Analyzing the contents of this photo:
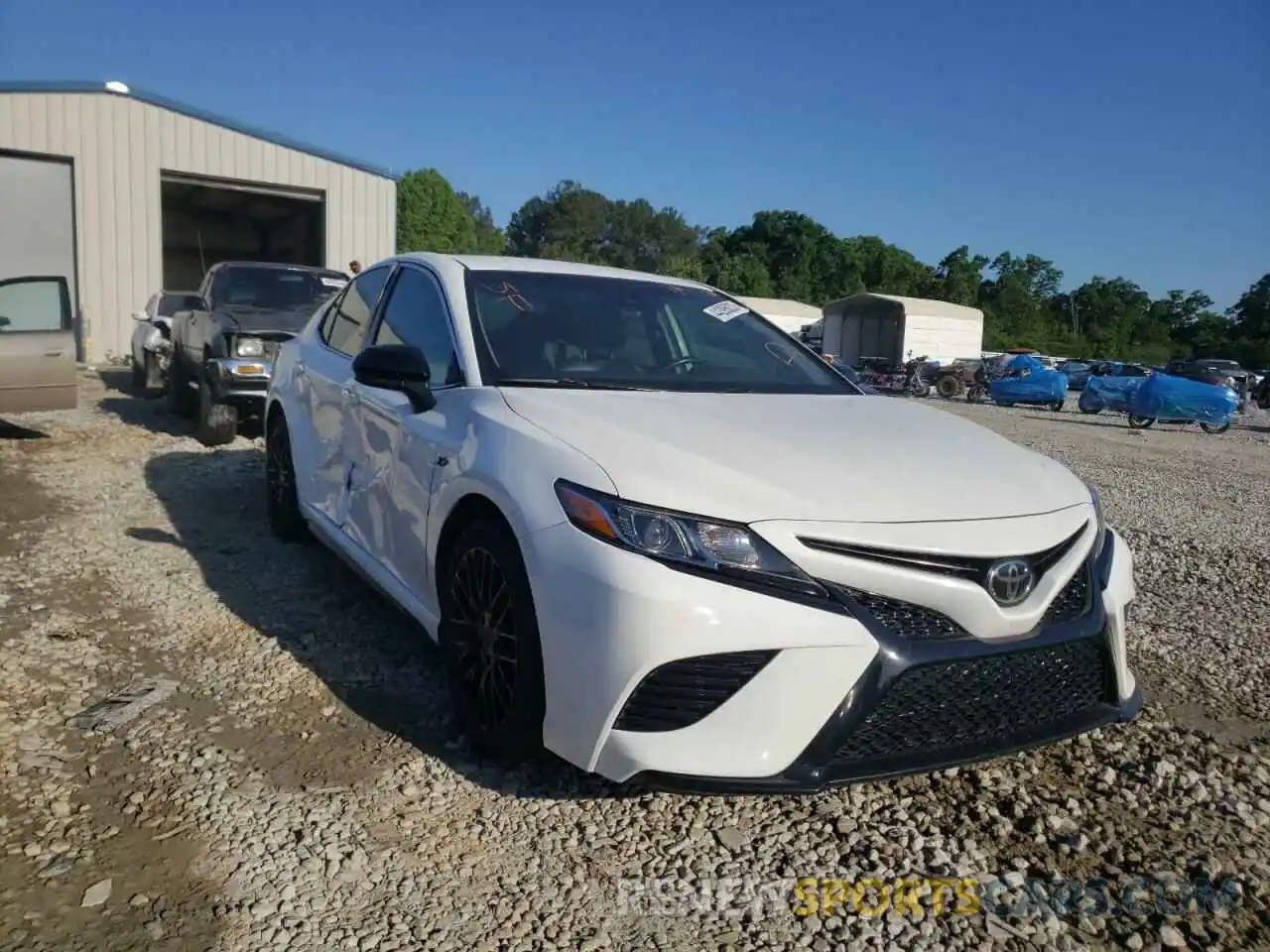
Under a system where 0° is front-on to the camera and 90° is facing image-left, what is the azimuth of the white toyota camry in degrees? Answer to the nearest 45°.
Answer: approximately 315°

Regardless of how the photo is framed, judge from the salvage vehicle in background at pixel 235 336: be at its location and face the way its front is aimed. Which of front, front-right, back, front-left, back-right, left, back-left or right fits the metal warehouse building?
back-left

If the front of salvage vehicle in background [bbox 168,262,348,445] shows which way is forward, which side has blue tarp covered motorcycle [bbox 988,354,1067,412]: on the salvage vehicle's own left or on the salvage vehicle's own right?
on the salvage vehicle's own left

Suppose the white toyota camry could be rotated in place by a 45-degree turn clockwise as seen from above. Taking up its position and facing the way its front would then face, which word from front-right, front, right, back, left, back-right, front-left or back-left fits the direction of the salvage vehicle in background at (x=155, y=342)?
back-right

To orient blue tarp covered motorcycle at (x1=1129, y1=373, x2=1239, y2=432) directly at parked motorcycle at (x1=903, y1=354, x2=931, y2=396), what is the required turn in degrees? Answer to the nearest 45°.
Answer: approximately 45° to its right

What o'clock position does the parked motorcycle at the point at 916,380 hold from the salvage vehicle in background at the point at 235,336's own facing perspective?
The parked motorcycle is roughly at 9 o'clock from the salvage vehicle in background.

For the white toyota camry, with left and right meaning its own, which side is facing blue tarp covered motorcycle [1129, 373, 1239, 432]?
left

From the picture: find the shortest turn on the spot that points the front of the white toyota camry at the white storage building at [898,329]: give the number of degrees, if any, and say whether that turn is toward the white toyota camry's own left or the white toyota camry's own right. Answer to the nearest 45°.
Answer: approximately 135° to the white toyota camry's own left

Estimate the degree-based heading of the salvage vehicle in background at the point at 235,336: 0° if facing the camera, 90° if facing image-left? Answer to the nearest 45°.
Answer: approximately 315°

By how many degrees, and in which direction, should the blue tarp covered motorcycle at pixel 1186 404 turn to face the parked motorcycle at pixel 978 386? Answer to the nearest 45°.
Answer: approximately 45° to its right
